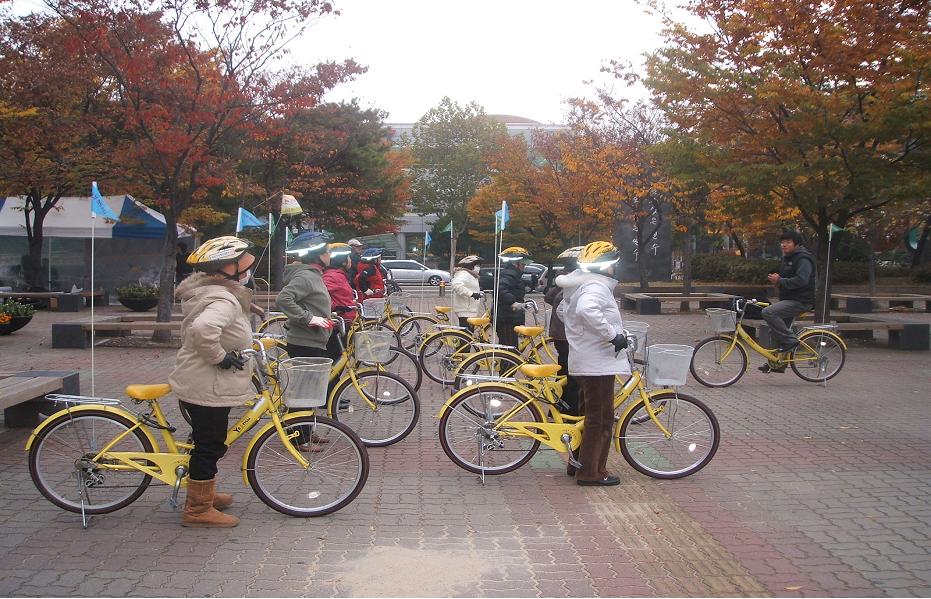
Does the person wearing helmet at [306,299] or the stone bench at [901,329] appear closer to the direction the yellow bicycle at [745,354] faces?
the person wearing helmet

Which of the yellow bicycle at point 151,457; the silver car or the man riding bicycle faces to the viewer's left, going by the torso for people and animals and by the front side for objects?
the man riding bicycle

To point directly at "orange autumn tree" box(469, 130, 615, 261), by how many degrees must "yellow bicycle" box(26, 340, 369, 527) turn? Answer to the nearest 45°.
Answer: approximately 45° to its left

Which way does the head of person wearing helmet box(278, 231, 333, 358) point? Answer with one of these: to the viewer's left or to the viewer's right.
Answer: to the viewer's right

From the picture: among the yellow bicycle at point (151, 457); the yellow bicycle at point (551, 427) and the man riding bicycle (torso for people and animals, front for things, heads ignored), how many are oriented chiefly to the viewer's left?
1

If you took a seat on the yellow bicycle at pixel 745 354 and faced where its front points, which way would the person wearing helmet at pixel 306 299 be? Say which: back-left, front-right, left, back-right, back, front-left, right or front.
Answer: front-left

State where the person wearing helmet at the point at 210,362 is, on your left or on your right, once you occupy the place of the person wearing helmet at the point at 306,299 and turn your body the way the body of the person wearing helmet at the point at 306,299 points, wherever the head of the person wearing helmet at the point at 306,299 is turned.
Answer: on your right

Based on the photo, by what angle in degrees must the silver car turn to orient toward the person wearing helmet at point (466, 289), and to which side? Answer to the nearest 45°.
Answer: approximately 90° to its right

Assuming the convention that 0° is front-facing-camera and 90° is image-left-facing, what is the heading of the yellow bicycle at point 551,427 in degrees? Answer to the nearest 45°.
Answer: approximately 270°

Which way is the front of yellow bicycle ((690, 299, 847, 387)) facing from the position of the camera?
facing to the left of the viewer
